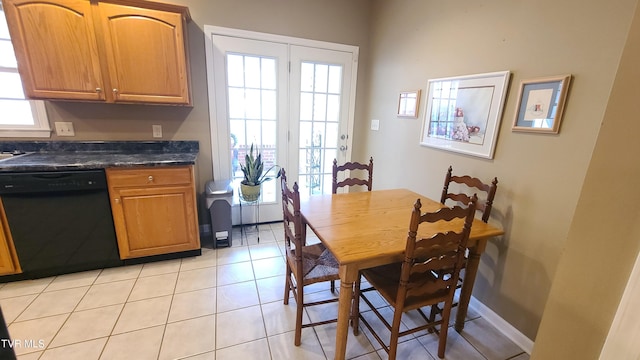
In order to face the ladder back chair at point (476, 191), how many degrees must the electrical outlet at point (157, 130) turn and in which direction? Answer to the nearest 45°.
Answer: approximately 45° to its left

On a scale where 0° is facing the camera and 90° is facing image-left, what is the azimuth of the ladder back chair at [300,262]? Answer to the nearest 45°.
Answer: approximately 225°

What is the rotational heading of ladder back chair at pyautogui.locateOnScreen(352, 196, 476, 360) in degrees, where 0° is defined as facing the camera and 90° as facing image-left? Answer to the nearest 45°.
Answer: approximately 135°

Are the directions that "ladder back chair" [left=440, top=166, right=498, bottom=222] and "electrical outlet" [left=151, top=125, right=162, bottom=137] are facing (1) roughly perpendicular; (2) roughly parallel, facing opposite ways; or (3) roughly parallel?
roughly perpendicular

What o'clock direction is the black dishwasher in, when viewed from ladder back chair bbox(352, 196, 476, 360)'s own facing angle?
The black dishwasher is roughly at 10 o'clock from the ladder back chair.

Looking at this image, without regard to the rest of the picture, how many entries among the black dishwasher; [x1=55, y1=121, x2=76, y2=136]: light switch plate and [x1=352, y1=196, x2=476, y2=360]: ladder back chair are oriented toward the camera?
2

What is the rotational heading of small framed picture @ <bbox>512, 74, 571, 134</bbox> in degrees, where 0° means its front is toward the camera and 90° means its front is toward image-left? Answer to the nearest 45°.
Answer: approximately 45°

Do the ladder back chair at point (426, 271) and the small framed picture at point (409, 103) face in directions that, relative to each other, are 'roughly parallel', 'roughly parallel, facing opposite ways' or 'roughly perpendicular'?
roughly perpendicular
